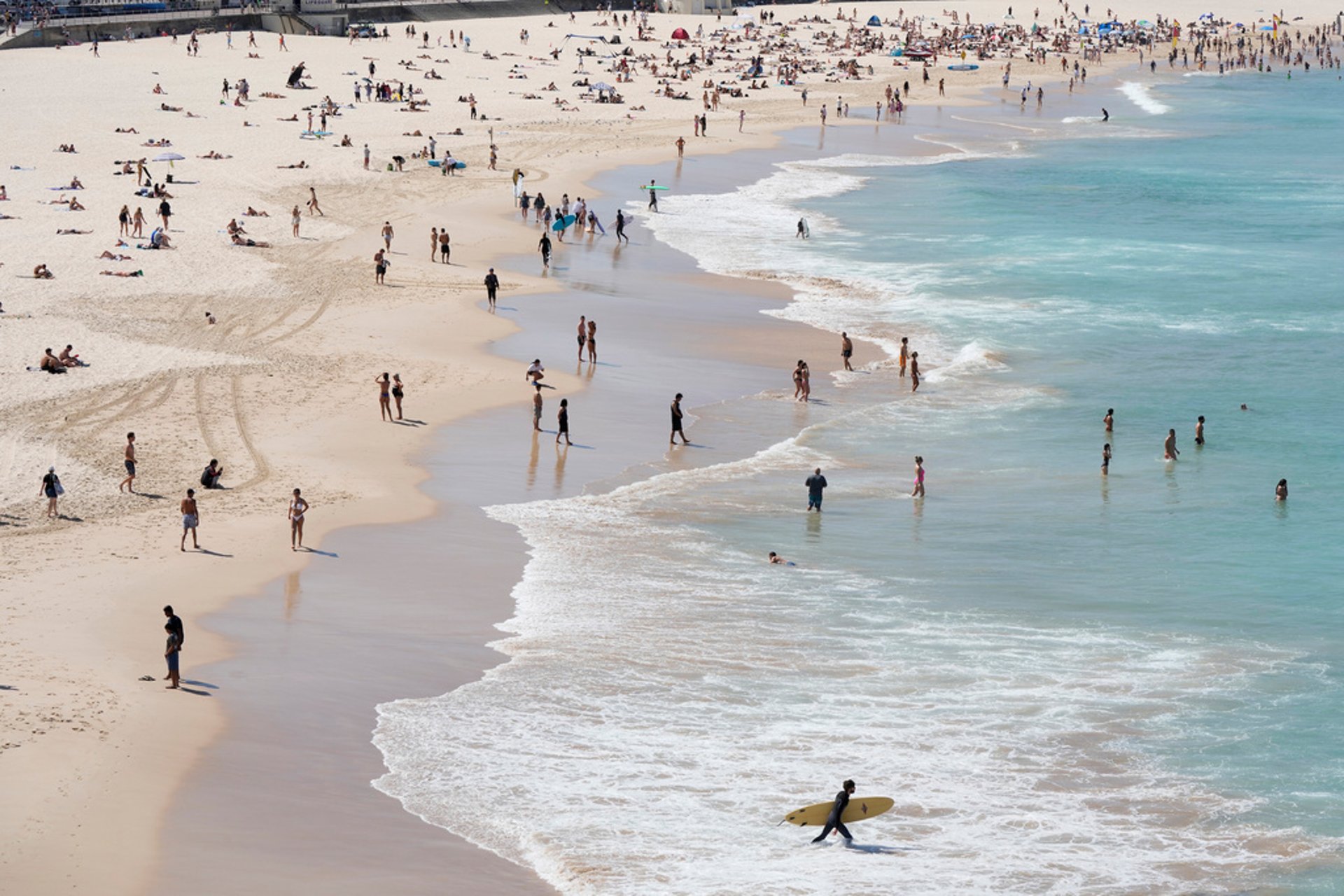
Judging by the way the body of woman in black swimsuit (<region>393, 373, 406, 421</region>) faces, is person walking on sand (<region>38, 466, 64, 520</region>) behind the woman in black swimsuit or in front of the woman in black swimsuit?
in front

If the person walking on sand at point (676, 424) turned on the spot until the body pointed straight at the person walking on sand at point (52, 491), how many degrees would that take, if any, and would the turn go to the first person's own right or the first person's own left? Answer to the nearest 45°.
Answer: approximately 135° to the first person's own right

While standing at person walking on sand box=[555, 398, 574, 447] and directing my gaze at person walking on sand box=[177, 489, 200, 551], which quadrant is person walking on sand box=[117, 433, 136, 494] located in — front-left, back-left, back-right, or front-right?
front-right

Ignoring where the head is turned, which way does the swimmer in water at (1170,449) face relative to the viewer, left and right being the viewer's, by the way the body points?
facing away from the viewer

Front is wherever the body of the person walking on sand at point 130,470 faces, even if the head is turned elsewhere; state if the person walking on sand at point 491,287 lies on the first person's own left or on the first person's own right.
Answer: on the first person's own left

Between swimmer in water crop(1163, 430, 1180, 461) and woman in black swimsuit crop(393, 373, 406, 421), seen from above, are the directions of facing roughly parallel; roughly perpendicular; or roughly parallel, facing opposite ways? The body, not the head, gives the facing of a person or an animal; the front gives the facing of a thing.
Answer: roughly parallel, facing opposite ways

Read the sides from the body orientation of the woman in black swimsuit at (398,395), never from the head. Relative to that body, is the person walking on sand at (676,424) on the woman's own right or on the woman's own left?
on the woman's own left

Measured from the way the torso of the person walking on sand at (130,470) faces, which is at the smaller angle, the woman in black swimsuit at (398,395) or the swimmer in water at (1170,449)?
the swimmer in water
